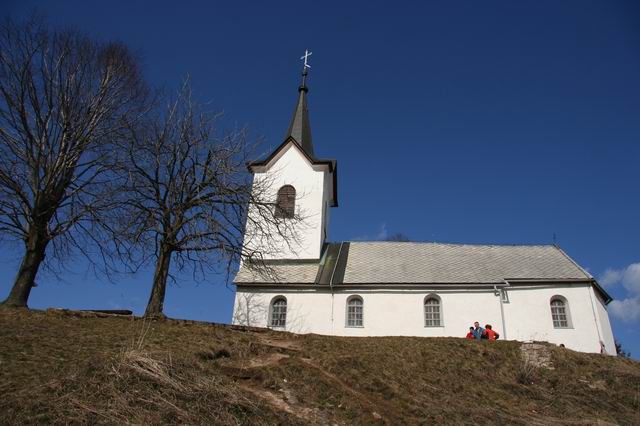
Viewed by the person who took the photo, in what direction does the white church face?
facing to the left of the viewer
